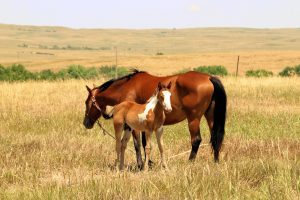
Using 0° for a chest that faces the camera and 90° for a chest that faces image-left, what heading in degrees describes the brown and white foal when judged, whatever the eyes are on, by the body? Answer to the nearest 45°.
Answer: approximately 315°

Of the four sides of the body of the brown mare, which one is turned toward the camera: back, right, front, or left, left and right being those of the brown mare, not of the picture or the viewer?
left

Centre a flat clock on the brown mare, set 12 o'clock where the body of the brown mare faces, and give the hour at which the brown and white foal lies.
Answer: The brown and white foal is roughly at 10 o'clock from the brown mare.

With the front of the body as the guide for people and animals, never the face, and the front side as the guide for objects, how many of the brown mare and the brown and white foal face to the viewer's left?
1

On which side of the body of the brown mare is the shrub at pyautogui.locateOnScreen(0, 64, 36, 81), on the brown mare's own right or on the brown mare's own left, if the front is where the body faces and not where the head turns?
on the brown mare's own right

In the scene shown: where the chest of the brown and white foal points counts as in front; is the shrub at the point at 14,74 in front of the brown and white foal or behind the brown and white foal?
behind
